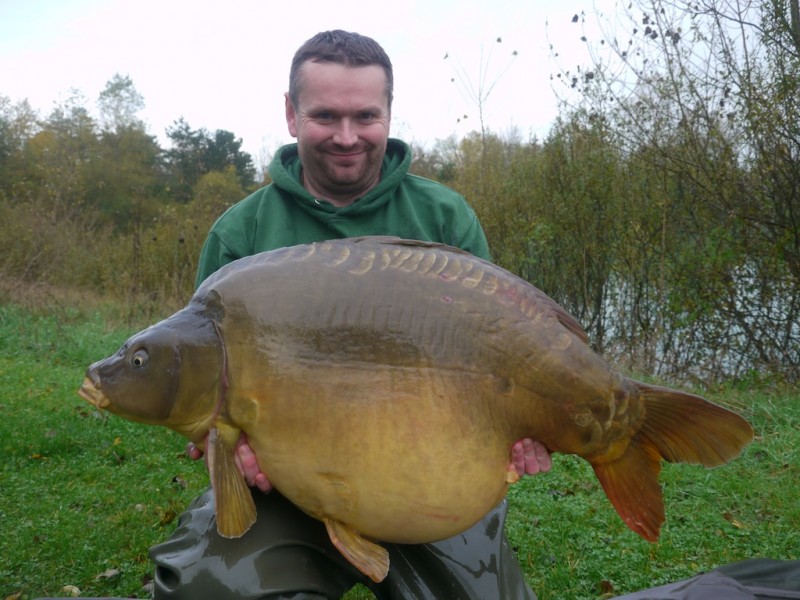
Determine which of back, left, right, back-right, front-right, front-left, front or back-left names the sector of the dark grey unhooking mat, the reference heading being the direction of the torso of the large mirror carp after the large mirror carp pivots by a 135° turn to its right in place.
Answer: front

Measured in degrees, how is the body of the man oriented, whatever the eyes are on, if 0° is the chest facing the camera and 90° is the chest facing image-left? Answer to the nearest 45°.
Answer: approximately 0°

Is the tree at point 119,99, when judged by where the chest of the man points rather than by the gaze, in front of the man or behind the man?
behind

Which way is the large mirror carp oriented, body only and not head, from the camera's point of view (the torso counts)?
to the viewer's left

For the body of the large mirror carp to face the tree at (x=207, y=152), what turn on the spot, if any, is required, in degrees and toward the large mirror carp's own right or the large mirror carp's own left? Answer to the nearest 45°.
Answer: approximately 90° to the large mirror carp's own right

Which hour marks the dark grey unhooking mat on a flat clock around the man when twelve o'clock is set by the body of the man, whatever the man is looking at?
The dark grey unhooking mat is roughly at 9 o'clock from the man.

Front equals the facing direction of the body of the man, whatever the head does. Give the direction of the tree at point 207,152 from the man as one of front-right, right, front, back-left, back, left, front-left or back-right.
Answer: back
